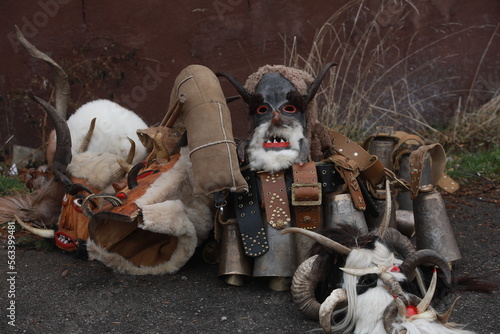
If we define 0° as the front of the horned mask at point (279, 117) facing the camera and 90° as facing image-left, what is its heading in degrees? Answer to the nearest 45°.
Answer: approximately 0°
